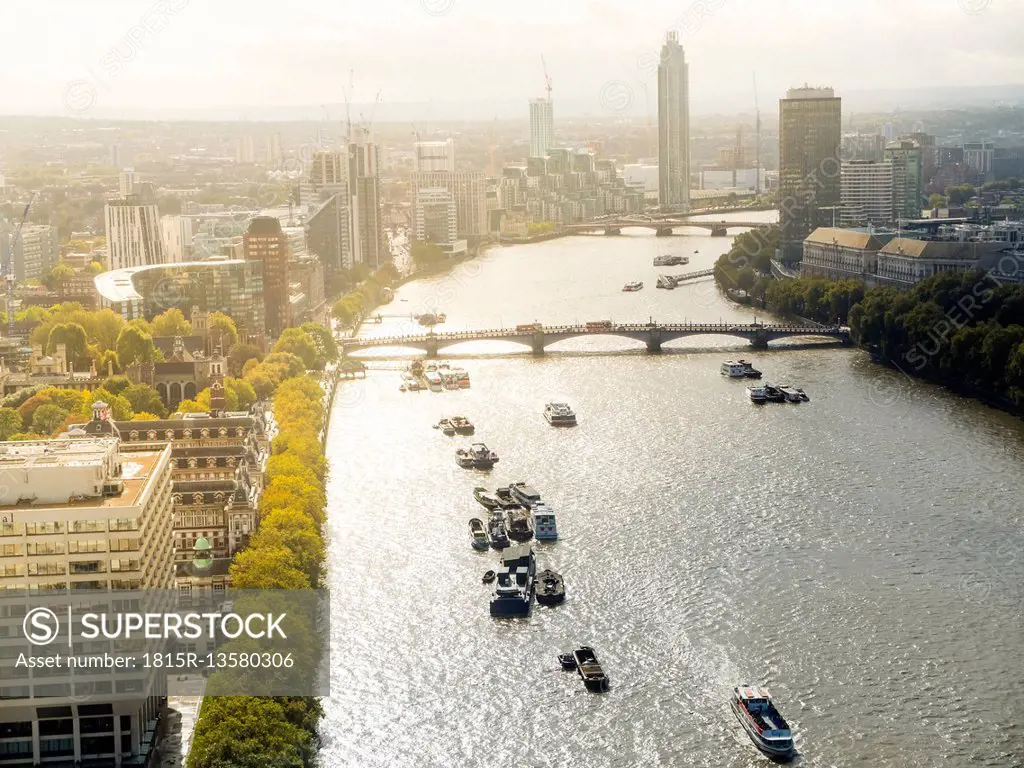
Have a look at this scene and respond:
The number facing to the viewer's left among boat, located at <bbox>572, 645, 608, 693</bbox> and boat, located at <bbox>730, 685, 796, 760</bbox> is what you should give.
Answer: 0
